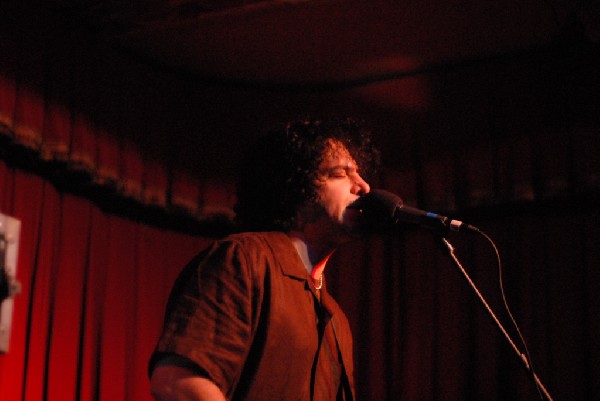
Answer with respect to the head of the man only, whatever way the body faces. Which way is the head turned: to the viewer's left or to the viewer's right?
to the viewer's right

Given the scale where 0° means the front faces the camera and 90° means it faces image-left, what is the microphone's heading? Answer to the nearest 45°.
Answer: approximately 90°

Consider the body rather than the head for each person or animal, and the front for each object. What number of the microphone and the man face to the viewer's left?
1

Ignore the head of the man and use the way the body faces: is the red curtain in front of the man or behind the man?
behind

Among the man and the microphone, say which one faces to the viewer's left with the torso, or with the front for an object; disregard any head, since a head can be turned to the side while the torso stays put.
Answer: the microphone
